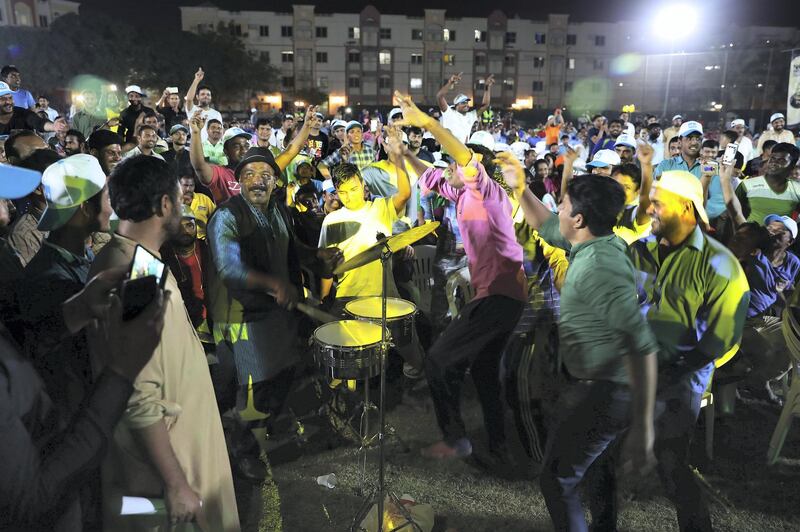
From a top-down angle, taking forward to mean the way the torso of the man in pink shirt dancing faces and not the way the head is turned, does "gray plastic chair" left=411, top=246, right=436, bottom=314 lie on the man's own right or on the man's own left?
on the man's own right

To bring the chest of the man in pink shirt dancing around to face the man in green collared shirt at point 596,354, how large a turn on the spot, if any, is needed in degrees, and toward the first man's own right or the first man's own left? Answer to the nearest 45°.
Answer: approximately 90° to the first man's own left

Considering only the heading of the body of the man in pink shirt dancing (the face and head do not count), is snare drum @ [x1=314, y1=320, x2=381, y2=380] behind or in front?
in front

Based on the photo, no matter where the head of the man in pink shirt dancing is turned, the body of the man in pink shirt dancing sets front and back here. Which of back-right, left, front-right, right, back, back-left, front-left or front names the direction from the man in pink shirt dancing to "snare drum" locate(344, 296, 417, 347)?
front

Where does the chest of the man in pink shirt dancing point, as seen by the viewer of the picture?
to the viewer's left

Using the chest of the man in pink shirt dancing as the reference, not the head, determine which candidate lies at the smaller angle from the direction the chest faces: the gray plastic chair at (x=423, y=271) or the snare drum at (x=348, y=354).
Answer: the snare drum
